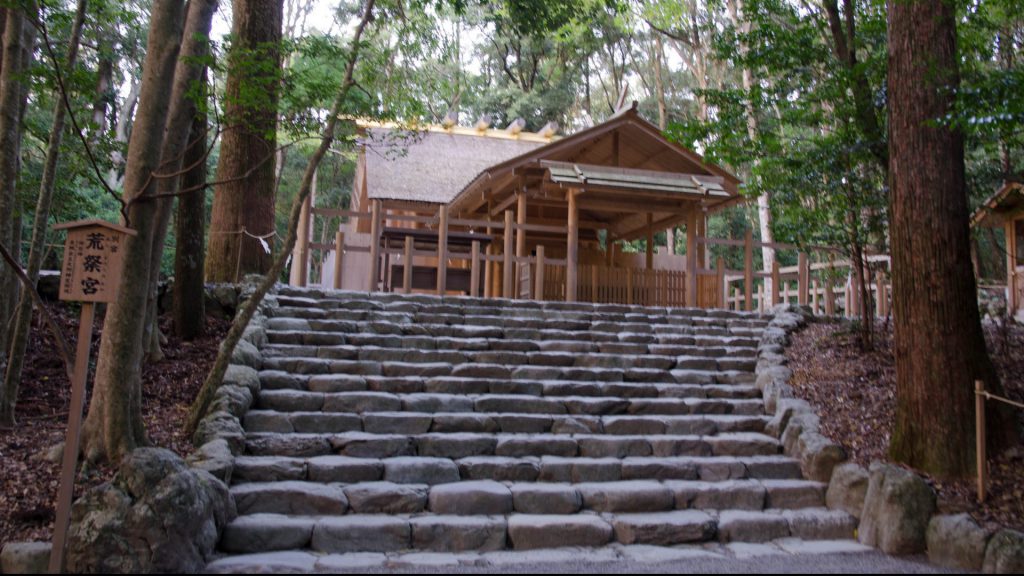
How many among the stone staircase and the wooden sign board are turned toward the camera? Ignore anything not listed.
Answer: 2

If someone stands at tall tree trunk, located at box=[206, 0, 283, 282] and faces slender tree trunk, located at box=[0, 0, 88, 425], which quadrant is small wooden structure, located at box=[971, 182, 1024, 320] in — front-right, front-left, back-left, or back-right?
back-left

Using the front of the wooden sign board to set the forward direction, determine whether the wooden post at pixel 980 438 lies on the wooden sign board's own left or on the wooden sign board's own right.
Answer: on the wooden sign board's own left

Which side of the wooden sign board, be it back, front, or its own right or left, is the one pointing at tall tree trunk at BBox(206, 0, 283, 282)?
back

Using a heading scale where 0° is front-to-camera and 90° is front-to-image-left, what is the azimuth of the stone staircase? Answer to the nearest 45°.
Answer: approximately 0°

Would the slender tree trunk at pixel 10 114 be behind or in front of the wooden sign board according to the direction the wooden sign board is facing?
behind

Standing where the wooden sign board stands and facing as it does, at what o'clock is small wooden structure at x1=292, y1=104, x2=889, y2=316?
The small wooden structure is roughly at 8 o'clock from the wooden sign board.

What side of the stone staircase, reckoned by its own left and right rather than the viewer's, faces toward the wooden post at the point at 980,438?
left

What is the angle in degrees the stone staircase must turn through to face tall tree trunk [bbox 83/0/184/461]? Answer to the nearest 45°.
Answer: approximately 45° to its right

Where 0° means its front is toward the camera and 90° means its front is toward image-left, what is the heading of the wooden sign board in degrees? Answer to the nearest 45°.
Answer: approximately 0°

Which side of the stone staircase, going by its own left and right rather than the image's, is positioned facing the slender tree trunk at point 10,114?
right

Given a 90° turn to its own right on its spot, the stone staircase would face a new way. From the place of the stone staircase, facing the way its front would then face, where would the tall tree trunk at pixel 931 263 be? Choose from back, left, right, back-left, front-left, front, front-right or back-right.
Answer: back
